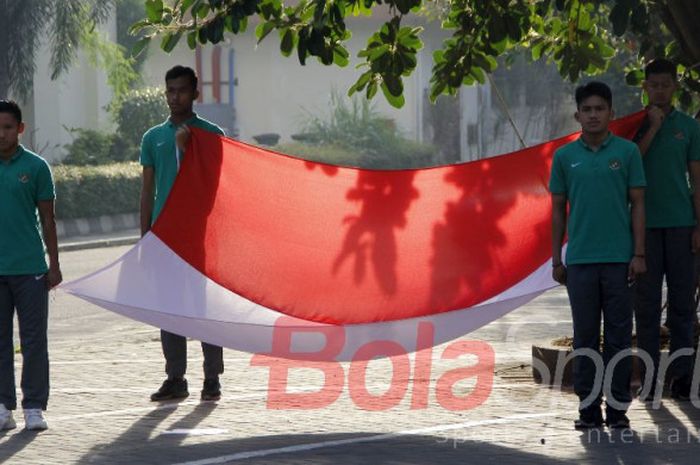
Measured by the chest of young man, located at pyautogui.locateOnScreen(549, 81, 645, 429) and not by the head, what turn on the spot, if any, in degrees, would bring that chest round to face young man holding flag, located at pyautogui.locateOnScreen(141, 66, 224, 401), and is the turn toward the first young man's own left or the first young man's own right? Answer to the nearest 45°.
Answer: approximately 90° to the first young man's own right

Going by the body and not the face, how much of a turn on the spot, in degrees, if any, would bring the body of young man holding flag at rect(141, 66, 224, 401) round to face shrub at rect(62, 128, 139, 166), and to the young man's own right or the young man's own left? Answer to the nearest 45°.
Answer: approximately 180°

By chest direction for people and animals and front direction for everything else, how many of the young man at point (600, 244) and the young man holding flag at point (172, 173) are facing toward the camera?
2

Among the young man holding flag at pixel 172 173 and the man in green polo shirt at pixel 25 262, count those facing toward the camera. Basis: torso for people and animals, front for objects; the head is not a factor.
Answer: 2

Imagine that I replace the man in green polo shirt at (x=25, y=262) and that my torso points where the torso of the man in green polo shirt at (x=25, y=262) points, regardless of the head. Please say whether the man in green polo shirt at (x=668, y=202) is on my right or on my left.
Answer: on my left
